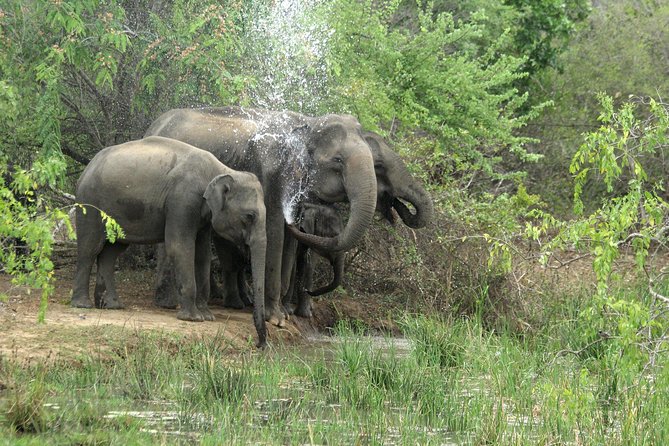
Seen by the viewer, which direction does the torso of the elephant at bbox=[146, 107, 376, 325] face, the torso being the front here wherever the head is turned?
to the viewer's right

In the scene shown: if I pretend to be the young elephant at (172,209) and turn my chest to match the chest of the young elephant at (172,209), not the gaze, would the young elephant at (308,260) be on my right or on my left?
on my left

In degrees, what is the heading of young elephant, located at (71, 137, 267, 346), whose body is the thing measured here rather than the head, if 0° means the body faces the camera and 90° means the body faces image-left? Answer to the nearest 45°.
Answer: approximately 315°

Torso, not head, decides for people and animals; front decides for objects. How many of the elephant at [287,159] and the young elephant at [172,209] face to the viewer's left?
0
